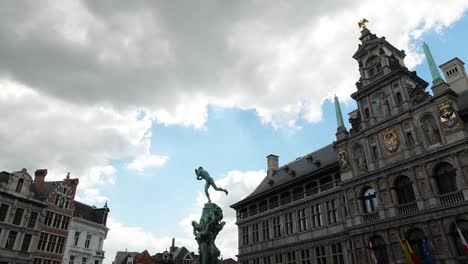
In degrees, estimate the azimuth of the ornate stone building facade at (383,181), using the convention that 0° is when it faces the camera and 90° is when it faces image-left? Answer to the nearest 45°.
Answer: approximately 45°

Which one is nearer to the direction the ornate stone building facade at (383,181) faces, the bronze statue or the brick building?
the bronze statue

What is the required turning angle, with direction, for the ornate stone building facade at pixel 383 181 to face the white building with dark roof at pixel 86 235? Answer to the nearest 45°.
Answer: approximately 45° to its right

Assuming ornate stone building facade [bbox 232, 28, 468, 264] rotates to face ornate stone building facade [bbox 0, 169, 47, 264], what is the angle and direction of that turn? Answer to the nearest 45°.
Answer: approximately 45° to its right

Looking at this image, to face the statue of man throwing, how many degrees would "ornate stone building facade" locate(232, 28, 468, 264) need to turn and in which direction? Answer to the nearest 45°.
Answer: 0° — it already faces it

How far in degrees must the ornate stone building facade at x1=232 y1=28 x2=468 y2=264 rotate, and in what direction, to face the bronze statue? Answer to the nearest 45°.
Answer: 0° — it already faces it

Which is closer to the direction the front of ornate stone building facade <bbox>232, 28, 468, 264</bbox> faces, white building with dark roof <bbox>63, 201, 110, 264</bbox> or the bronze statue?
the bronze statue
